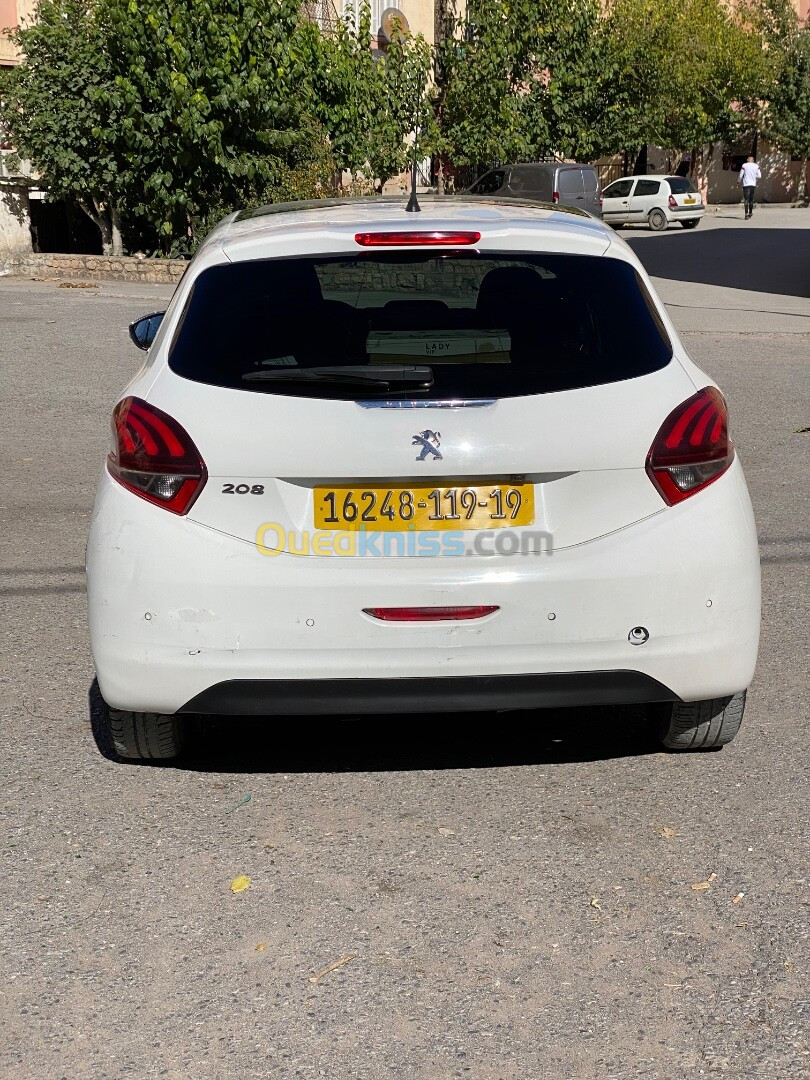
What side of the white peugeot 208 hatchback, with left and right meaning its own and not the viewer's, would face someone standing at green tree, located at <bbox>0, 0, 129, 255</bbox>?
front

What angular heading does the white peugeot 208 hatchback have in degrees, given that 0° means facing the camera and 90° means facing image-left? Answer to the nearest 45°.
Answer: approximately 180°

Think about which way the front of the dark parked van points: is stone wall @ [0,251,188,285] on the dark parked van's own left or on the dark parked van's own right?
on the dark parked van's own left

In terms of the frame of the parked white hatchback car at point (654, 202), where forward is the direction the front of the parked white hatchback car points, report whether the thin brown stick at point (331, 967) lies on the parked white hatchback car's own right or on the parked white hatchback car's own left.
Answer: on the parked white hatchback car's own left

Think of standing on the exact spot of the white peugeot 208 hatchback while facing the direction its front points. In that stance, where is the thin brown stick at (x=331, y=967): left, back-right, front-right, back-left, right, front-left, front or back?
back

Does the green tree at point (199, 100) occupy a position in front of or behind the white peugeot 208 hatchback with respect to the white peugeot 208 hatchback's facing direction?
in front

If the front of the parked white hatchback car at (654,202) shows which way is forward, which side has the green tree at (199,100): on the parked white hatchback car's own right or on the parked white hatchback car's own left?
on the parked white hatchback car's own left

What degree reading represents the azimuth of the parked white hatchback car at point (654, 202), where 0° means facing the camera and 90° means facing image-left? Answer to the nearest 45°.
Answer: approximately 135°
